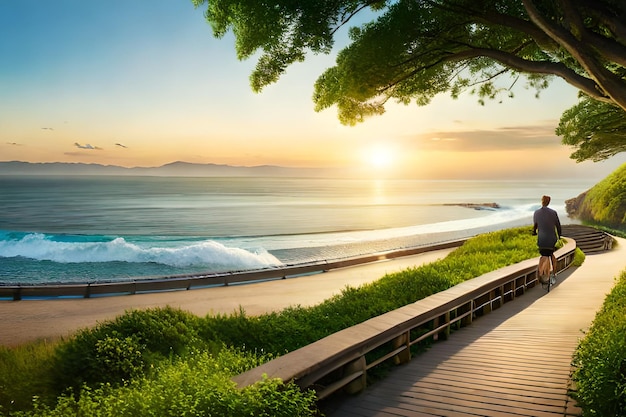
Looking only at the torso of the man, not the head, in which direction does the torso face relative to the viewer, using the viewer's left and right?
facing away from the viewer

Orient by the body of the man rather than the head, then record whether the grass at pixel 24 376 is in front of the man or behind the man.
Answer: behind

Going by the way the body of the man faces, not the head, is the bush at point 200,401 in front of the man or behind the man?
behind

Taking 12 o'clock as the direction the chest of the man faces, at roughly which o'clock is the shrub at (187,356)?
The shrub is roughly at 7 o'clock from the man.

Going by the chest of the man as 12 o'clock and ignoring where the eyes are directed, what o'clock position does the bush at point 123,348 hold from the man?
The bush is roughly at 7 o'clock from the man.
